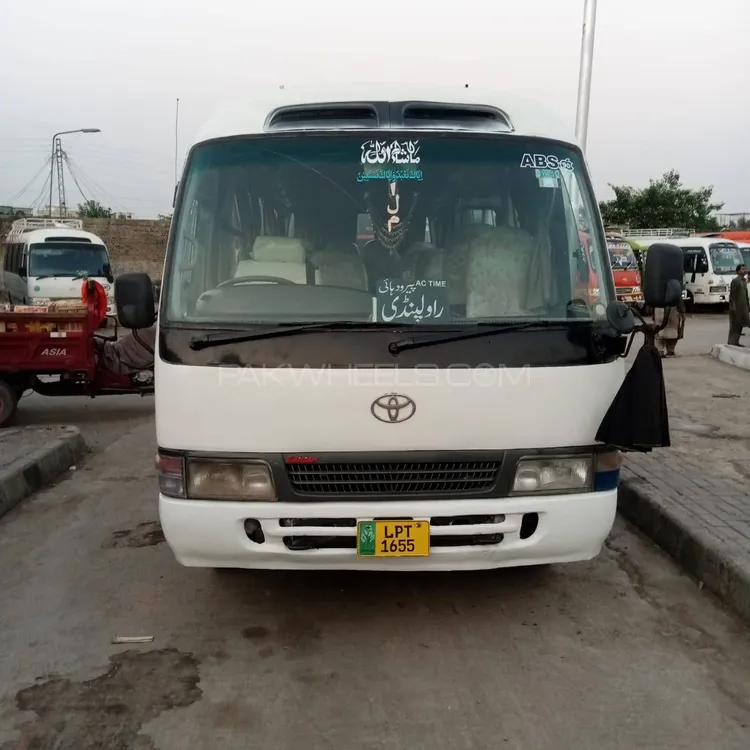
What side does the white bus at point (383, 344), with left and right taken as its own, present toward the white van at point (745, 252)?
back

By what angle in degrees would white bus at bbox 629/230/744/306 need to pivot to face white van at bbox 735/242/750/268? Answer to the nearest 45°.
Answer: approximately 45° to its left

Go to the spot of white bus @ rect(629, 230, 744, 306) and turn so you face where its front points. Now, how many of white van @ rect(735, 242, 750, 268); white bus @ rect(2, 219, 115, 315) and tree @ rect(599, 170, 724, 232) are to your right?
1

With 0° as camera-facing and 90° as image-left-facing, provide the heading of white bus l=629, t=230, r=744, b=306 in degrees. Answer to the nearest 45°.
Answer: approximately 315°

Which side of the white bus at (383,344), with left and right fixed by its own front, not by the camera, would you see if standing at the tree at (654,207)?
back

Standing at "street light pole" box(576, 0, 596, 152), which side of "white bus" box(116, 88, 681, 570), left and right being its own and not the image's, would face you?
back

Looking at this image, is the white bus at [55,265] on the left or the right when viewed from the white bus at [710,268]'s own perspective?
on its right

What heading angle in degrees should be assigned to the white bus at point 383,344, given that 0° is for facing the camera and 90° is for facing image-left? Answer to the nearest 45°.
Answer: approximately 0°

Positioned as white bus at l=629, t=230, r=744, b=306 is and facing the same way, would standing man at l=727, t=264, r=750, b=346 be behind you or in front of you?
in front
